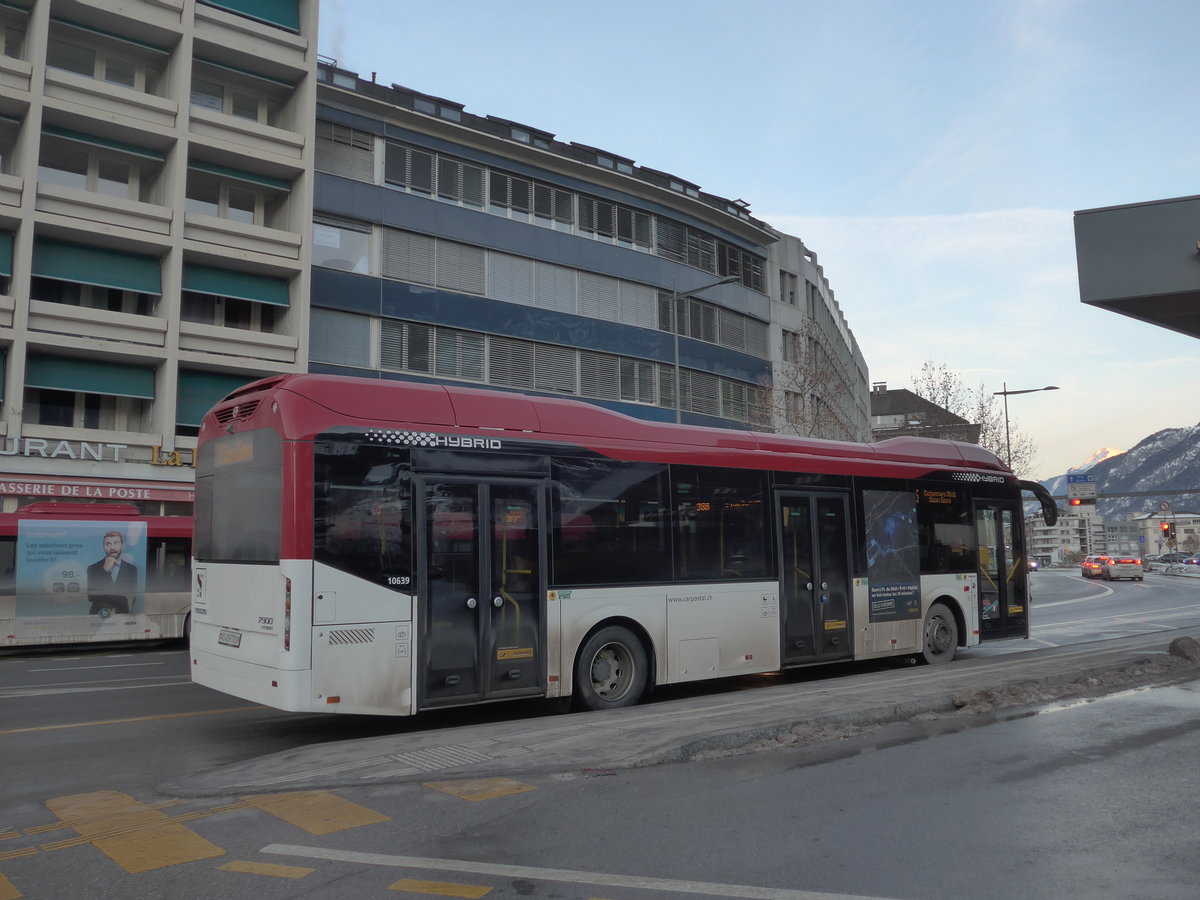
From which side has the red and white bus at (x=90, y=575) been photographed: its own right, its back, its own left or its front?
left

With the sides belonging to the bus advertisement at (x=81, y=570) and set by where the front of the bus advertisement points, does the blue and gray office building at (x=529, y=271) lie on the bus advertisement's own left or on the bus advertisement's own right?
on the bus advertisement's own left

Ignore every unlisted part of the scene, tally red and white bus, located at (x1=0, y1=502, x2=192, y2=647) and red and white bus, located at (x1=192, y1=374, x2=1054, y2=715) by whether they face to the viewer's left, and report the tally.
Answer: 1

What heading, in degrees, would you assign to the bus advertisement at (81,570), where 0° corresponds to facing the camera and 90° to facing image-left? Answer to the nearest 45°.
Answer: approximately 0°

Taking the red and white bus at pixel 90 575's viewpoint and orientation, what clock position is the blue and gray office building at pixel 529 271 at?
The blue and gray office building is roughly at 5 o'clock from the red and white bus.

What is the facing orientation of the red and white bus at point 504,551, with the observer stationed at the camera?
facing away from the viewer and to the right of the viewer

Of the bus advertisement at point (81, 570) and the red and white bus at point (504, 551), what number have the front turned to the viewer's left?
0

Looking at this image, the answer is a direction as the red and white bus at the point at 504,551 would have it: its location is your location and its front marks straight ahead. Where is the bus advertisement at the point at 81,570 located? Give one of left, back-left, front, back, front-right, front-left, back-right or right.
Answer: left

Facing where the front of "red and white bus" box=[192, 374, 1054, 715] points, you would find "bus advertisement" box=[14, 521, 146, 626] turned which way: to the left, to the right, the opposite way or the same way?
to the right

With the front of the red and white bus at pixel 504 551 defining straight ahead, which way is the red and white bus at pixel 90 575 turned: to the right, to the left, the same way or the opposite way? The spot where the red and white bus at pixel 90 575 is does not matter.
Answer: the opposite way

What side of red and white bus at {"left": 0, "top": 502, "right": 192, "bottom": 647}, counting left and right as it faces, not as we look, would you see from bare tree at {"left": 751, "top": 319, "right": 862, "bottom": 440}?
back
